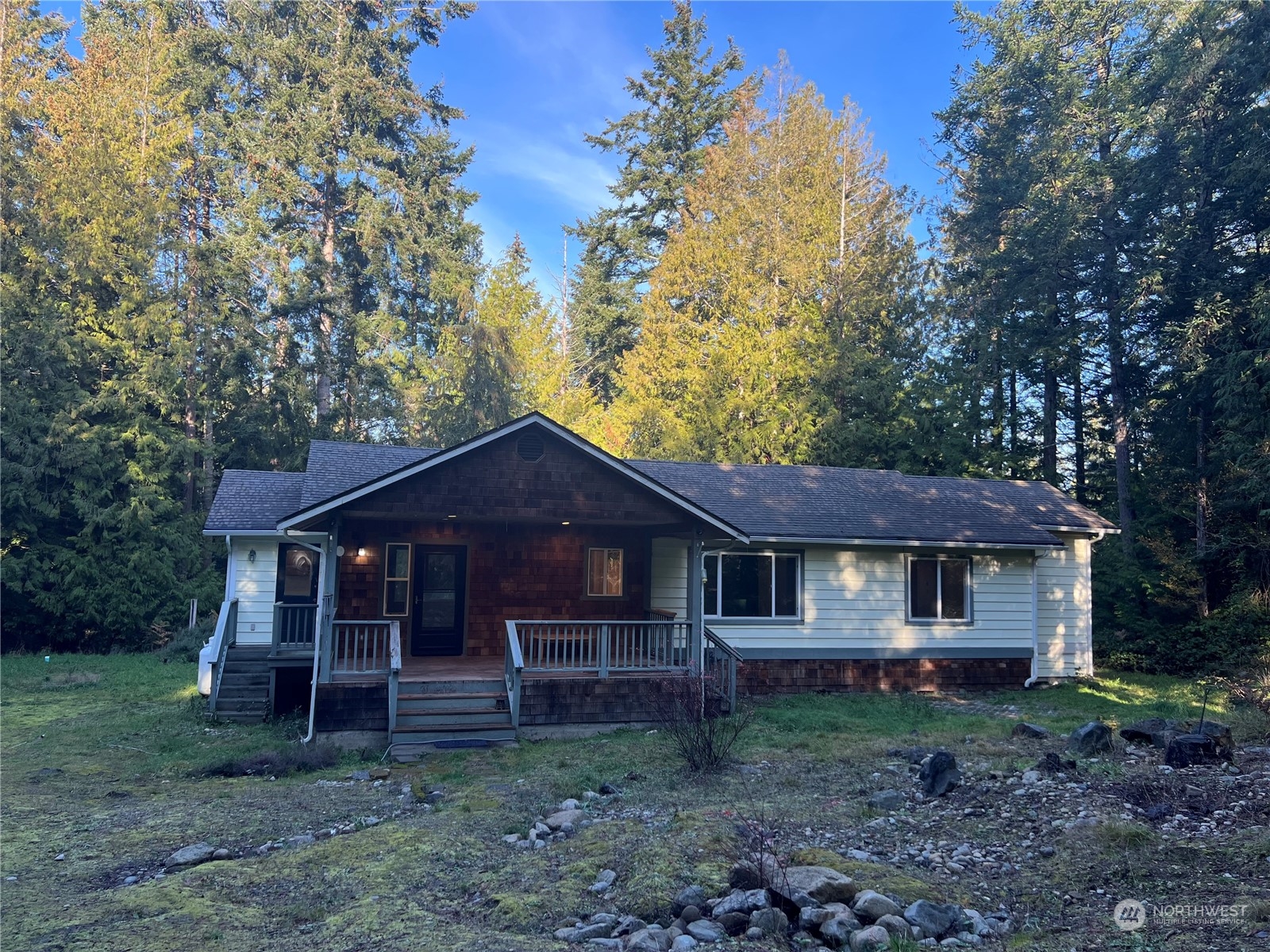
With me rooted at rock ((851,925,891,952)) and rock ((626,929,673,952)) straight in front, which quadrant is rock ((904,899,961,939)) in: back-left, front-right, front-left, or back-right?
back-right

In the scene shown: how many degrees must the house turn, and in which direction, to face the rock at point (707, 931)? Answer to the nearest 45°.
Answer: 0° — it already faces it

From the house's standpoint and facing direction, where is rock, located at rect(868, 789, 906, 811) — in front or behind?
in front

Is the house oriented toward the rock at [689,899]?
yes

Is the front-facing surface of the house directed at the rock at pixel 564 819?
yes

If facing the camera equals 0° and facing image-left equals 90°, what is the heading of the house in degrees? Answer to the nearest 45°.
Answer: approximately 0°

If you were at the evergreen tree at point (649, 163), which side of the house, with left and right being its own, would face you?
back

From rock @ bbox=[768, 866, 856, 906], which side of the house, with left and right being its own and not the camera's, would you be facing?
front

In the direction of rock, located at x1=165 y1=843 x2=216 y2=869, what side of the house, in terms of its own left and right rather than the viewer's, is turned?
front

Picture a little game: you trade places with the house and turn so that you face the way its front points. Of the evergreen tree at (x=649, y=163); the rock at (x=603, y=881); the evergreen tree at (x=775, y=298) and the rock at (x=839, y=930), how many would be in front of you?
2

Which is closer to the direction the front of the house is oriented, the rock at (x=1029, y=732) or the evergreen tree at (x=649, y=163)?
the rock
